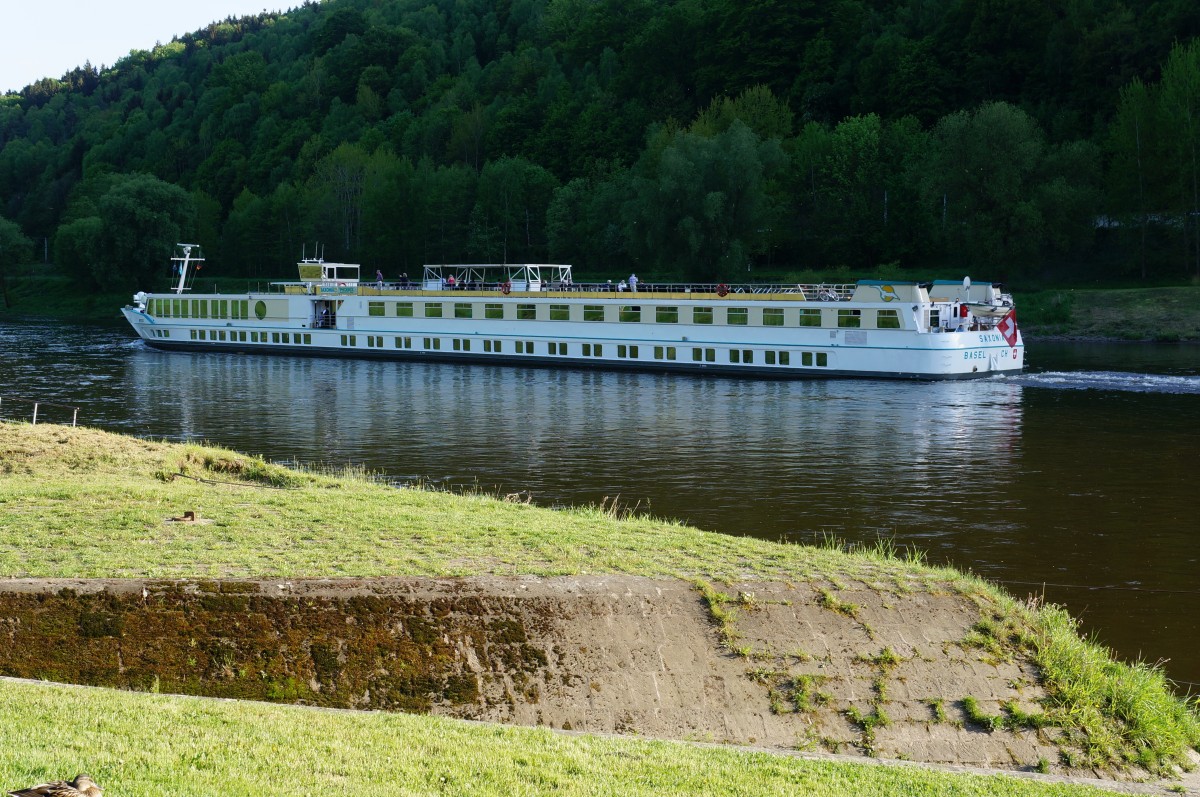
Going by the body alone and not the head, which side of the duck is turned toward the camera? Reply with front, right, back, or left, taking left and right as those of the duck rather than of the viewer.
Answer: right
